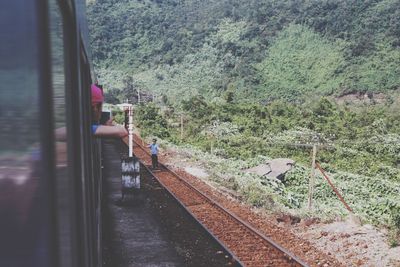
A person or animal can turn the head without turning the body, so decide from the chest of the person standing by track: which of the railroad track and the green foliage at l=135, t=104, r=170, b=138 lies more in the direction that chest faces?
the railroad track

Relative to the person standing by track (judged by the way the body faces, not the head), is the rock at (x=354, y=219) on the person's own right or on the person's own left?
on the person's own left

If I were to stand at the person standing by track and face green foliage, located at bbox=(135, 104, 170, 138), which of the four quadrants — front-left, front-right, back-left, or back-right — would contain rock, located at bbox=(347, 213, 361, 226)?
back-right

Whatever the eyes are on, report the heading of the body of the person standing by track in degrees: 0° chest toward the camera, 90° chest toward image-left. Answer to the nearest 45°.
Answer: approximately 45°

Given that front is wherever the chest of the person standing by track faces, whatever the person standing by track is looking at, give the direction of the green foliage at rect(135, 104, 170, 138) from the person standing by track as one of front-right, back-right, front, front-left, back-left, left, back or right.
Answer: back-right

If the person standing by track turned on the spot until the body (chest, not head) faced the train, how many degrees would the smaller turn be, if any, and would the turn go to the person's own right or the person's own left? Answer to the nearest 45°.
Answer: approximately 45° to the person's own left
